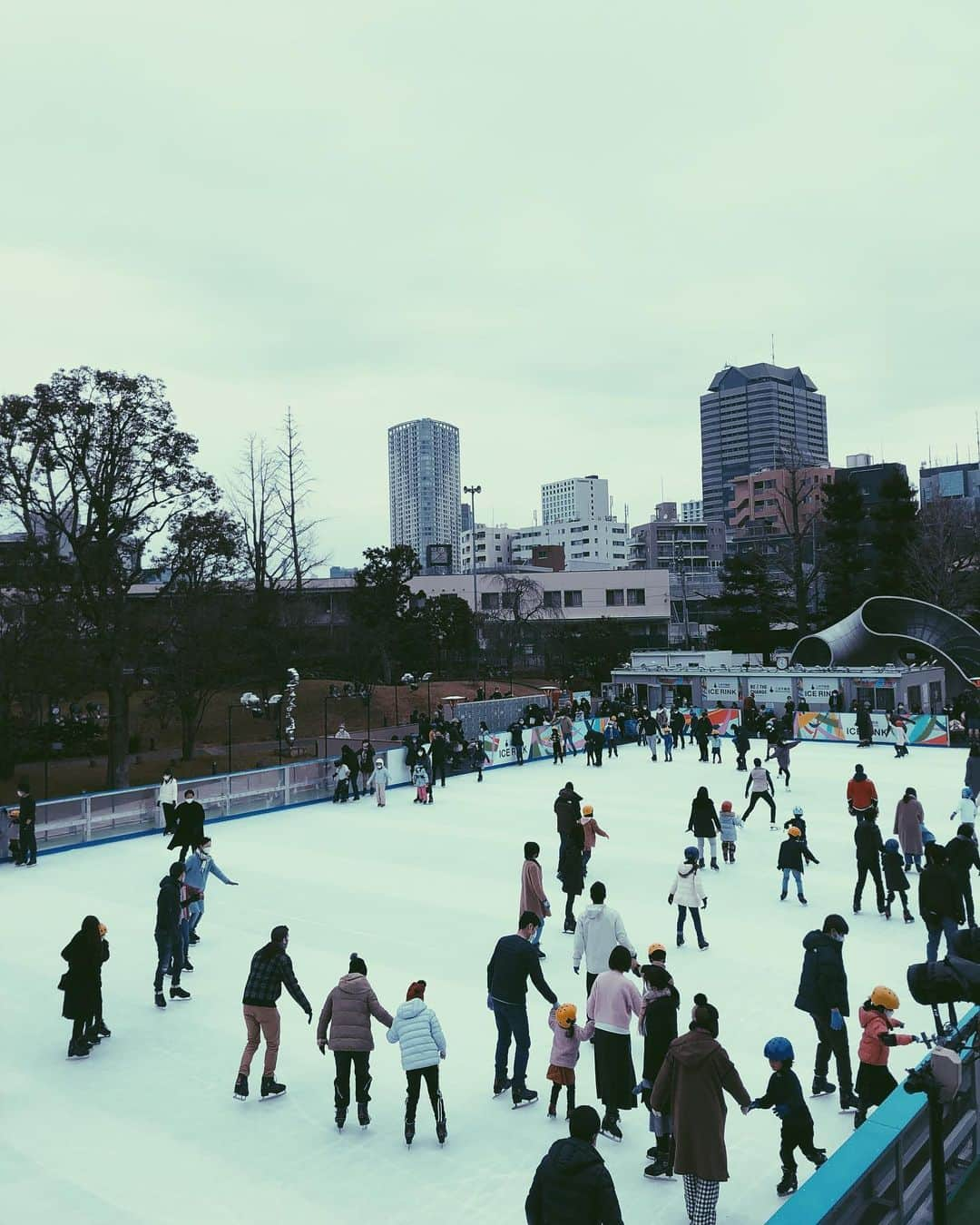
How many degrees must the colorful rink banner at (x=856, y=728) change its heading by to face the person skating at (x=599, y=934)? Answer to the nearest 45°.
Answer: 0° — it already faces them

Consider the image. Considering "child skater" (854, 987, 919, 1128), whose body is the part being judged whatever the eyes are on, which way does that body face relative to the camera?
to the viewer's right

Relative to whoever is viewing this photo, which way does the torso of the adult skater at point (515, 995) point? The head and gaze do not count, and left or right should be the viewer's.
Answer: facing away from the viewer and to the right of the viewer

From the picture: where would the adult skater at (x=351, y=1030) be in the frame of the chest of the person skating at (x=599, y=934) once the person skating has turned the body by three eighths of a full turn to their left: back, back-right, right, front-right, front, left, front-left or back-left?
front

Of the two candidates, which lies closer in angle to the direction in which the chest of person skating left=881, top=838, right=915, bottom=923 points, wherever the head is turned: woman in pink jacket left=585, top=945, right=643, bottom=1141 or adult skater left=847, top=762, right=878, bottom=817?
the adult skater

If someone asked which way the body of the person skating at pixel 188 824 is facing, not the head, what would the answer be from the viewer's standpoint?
toward the camera

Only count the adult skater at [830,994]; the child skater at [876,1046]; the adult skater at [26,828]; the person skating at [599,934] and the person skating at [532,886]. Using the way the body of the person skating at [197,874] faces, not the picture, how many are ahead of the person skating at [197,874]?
4

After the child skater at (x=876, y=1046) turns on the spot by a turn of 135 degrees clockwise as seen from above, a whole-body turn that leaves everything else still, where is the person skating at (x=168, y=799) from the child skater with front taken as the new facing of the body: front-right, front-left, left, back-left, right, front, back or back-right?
right

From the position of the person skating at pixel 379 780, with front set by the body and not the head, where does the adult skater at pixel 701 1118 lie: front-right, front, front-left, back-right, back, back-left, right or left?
front

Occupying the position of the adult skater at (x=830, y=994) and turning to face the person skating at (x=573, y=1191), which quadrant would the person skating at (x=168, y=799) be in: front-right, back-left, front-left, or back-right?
back-right

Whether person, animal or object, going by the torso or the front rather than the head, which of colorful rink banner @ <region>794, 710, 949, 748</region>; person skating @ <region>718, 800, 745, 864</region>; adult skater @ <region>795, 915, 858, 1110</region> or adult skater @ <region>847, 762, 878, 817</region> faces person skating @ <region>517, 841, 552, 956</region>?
the colorful rink banner

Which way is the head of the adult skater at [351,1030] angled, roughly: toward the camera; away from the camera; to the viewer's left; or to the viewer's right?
away from the camera

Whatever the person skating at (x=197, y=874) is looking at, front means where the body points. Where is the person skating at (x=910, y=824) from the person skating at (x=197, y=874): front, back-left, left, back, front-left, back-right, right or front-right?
front-left

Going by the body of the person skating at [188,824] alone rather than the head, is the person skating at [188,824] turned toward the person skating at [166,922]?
yes

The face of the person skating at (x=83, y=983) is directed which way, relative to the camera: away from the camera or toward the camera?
away from the camera
